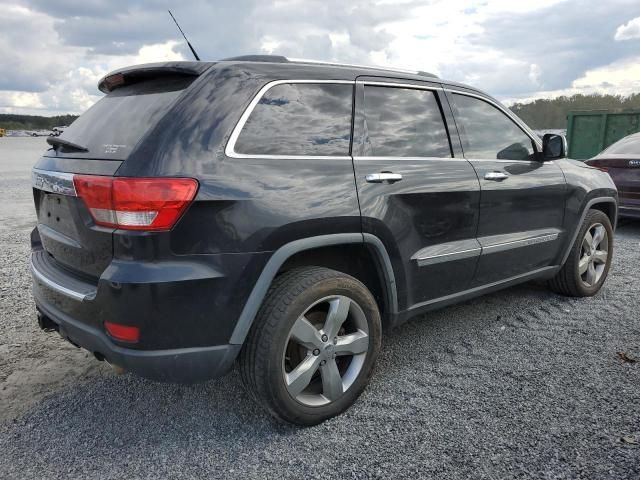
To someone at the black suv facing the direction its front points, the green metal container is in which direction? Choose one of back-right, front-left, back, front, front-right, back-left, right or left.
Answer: front

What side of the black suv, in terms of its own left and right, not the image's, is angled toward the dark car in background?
front

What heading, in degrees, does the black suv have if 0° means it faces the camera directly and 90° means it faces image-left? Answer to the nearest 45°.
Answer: approximately 225°
